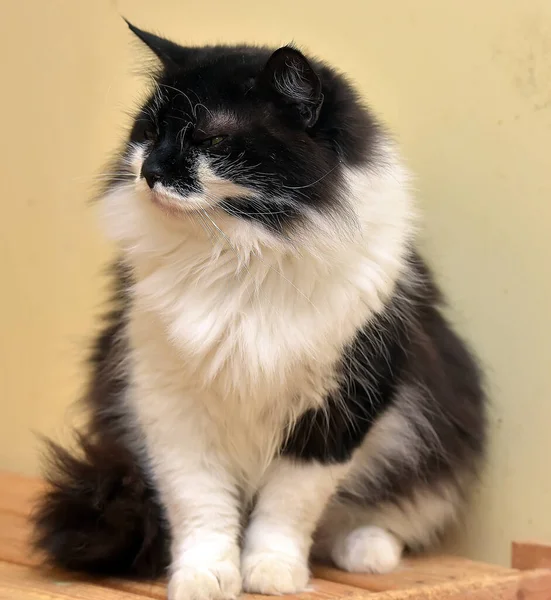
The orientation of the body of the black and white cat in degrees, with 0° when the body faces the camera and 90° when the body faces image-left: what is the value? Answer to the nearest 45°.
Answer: approximately 45°
